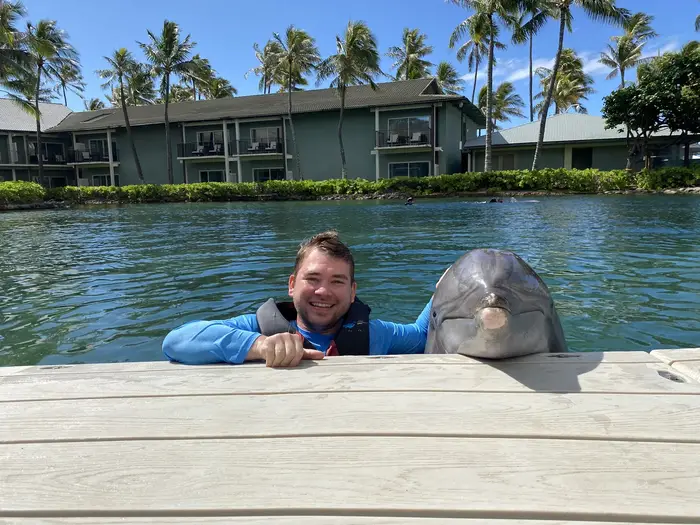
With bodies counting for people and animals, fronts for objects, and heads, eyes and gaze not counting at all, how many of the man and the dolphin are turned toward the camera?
2

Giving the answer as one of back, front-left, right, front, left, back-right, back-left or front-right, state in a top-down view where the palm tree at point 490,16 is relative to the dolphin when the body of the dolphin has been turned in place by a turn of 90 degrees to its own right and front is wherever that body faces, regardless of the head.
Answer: right

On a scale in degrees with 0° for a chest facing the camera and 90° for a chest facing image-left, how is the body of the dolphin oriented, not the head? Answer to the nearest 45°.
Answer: approximately 0°

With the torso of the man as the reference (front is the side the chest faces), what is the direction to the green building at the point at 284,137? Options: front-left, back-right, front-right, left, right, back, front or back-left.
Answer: back

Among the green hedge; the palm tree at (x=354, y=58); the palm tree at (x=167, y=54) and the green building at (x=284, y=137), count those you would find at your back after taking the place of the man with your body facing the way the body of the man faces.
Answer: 4

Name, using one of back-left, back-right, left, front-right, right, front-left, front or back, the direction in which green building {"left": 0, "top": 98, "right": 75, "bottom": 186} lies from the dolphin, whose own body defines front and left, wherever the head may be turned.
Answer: back-right

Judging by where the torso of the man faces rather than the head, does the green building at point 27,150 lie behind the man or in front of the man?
behind

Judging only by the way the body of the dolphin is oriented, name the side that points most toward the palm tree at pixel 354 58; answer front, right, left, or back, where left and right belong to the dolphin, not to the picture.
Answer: back

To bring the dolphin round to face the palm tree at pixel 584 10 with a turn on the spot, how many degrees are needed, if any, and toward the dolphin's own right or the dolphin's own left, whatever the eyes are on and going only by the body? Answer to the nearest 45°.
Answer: approximately 180°
